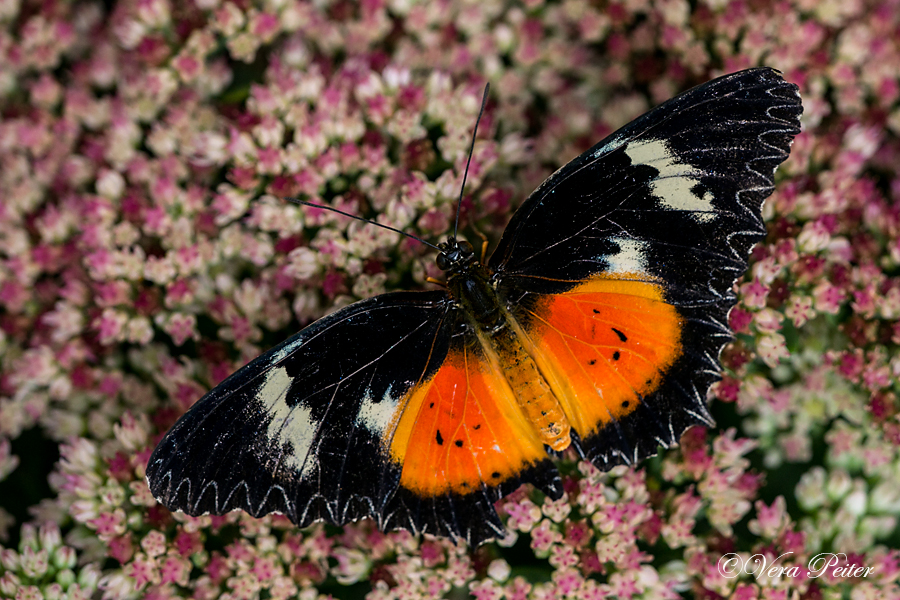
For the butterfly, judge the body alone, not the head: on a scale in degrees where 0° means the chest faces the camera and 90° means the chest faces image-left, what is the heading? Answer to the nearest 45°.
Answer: approximately 135°
